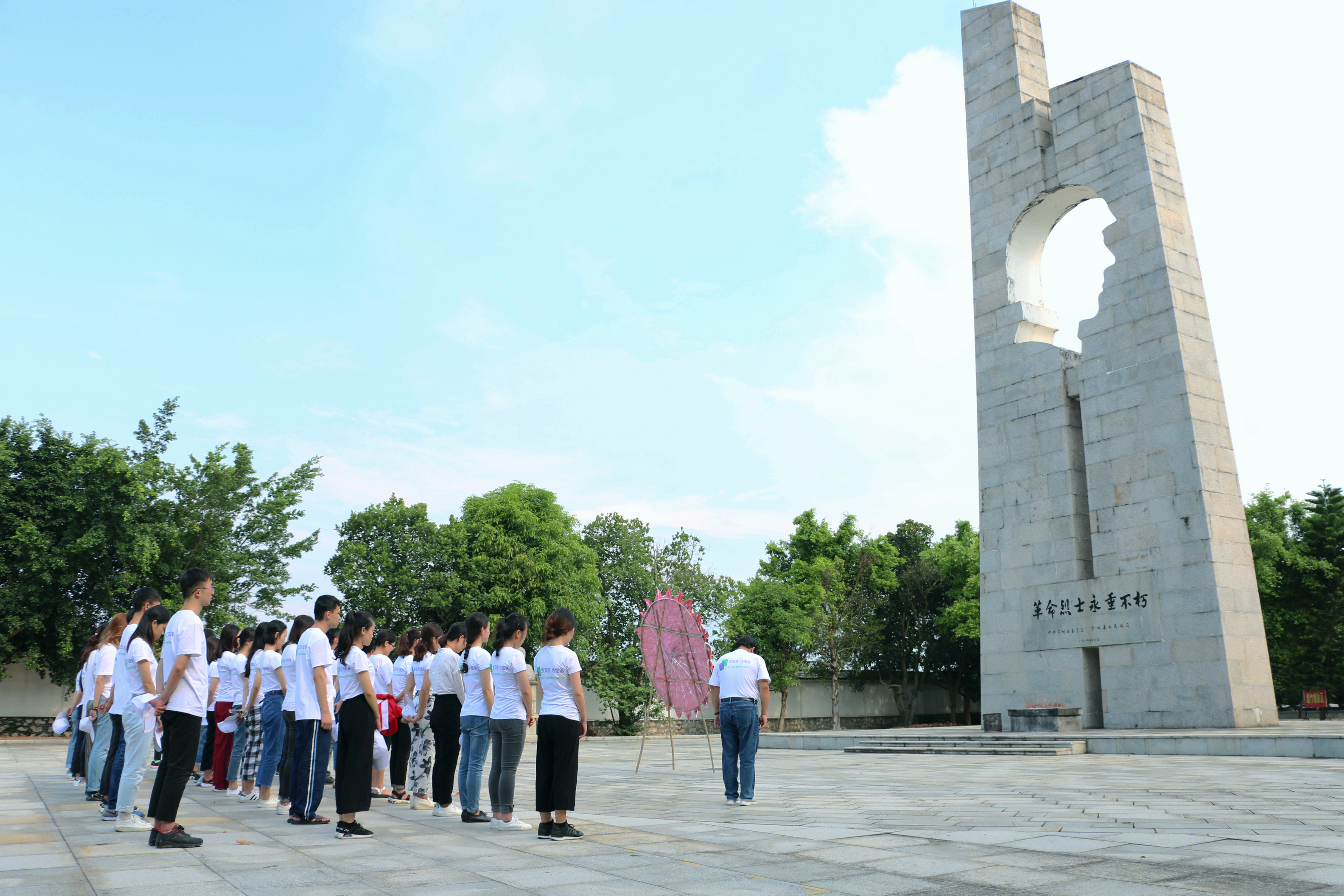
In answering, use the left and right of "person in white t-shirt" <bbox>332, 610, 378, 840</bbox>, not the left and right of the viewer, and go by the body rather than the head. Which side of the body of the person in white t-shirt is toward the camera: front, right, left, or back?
right

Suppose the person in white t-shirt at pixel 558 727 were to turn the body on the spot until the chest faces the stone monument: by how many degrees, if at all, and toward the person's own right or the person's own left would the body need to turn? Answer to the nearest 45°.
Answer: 0° — they already face it

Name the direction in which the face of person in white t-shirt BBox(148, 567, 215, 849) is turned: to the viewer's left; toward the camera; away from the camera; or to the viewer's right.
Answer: to the viewer's right

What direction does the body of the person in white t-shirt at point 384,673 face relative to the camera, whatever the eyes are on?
to the viewer's right

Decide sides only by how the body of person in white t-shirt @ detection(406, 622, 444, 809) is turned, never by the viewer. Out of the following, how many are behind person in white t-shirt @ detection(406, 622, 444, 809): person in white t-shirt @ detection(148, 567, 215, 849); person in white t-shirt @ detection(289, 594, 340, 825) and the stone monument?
2

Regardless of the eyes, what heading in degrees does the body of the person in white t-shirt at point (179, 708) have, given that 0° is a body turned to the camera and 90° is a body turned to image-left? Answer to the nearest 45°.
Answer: approximately 270°

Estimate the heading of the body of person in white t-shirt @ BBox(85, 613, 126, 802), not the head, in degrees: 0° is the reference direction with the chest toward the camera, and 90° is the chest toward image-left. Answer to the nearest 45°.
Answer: approximately 270°

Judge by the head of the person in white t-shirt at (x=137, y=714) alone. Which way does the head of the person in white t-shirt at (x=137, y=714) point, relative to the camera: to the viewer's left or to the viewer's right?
to the viewer's right

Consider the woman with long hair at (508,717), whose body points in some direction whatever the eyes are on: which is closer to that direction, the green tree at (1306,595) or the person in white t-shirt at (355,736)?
the green tree

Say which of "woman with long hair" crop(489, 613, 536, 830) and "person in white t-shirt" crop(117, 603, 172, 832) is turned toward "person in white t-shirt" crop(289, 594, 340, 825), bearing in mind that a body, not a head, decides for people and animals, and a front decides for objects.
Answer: "person in white t-shirt" crop(117, 603, 172, 832)

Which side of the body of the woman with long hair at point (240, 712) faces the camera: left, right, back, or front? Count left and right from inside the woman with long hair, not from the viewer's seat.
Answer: right

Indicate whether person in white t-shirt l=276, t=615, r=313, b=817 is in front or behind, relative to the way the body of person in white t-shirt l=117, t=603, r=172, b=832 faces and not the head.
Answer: in front

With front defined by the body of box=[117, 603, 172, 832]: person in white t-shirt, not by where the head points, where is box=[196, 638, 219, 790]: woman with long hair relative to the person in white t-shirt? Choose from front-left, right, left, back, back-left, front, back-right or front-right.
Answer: left

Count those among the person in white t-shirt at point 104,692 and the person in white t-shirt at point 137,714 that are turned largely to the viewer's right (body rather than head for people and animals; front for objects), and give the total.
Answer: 2

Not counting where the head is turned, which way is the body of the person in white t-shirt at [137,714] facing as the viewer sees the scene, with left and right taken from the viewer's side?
facing to the right of the viewer

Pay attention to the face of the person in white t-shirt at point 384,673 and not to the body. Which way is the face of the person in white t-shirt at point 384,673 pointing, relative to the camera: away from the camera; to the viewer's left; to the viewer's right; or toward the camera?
to the viewer's right
